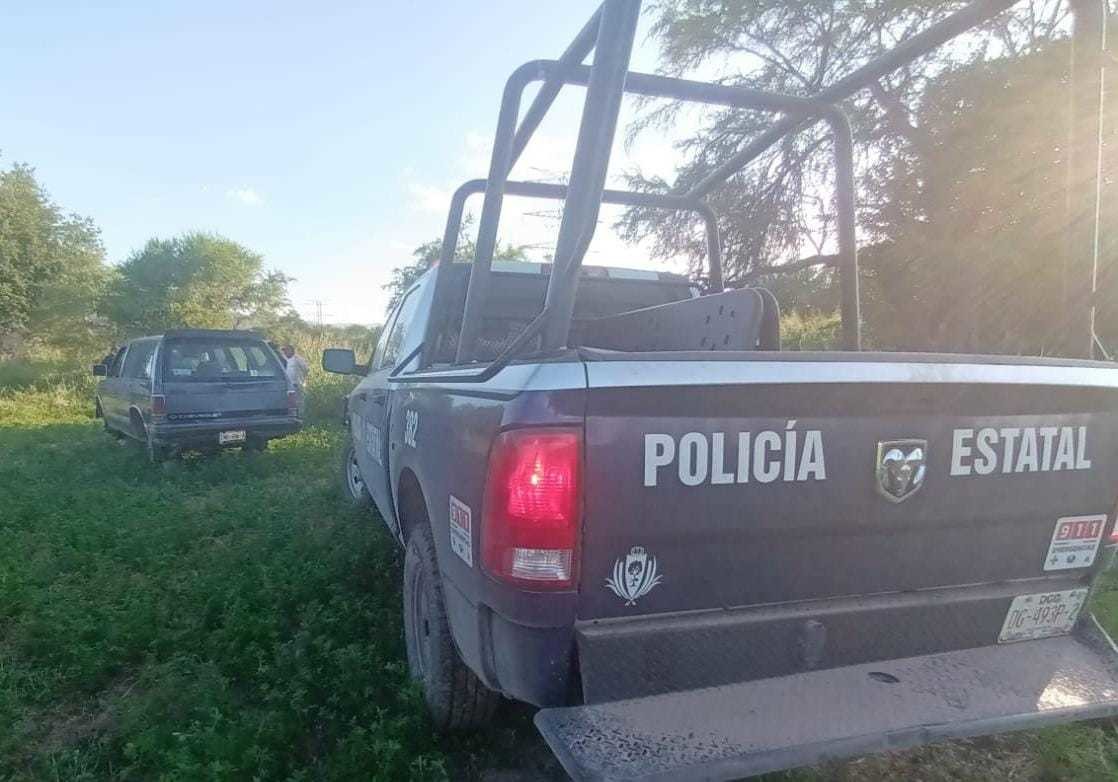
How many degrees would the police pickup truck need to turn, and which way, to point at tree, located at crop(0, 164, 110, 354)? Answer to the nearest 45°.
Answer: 0° — it already faces it

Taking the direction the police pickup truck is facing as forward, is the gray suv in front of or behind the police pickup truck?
in front

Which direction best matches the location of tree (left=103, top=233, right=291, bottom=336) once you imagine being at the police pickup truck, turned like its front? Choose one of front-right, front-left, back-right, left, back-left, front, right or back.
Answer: front

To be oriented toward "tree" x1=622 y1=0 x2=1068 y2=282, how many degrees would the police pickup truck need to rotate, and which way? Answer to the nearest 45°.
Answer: approximately 45° to its right

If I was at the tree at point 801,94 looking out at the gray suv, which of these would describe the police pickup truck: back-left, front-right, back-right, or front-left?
front-left

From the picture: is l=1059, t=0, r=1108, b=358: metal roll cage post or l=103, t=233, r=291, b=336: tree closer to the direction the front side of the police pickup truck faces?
the tree

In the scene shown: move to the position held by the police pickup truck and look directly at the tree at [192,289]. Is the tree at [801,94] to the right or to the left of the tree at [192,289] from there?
right

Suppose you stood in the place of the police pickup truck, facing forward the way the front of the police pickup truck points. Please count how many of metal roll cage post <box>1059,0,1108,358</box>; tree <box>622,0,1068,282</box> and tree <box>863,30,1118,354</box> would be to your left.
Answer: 0

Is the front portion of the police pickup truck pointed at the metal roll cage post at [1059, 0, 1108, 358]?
no

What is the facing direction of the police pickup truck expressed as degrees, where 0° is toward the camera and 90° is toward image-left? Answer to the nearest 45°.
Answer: approximately 135°

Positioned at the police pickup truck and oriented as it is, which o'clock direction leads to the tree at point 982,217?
The tree is roughly at 2 o'clock from the police pickup truck.
